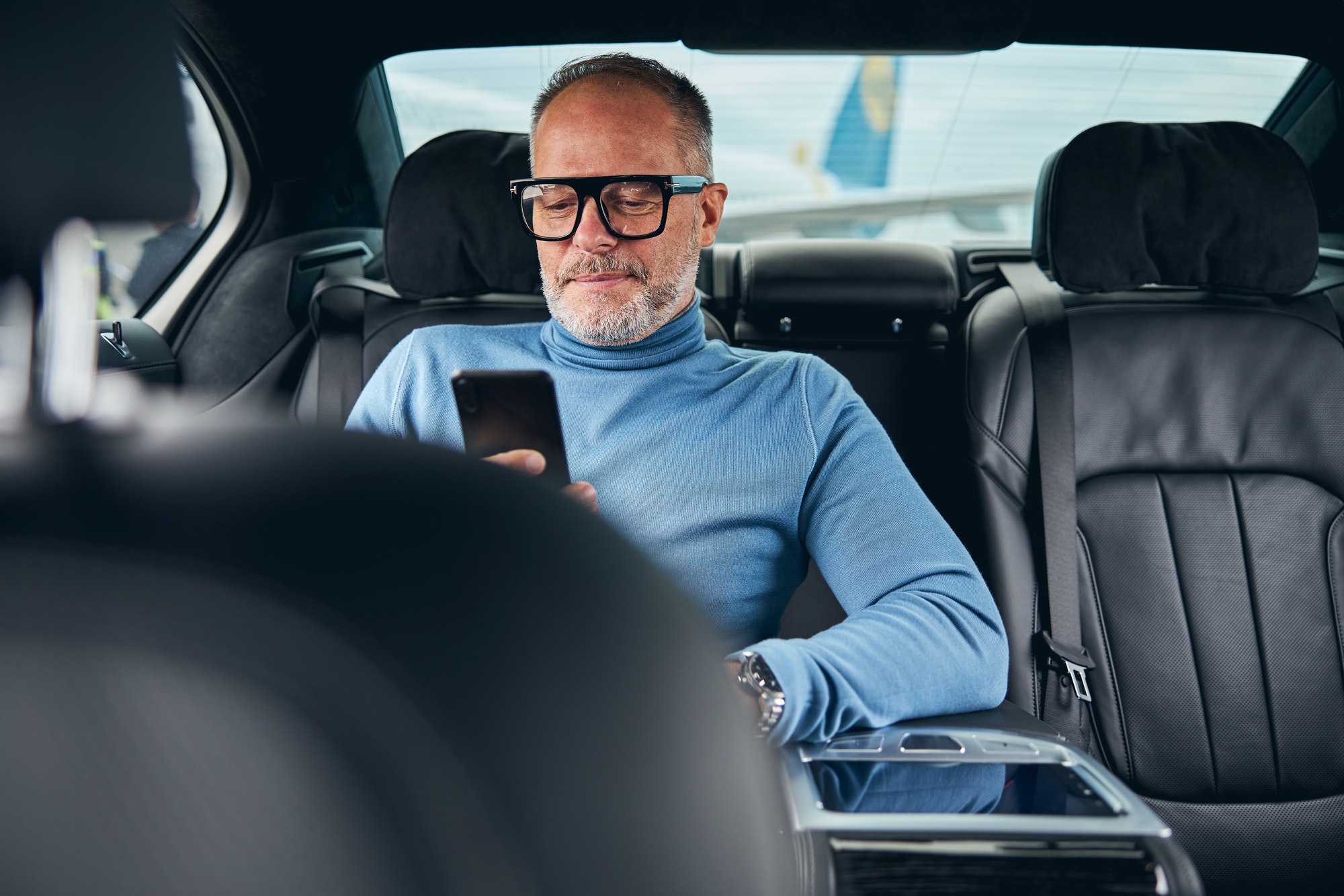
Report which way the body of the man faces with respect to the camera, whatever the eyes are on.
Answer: toward the camera

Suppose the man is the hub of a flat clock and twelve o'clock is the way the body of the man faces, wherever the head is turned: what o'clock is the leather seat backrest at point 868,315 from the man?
The leather seat backrest is roughly at 7 o'clock from the man.
